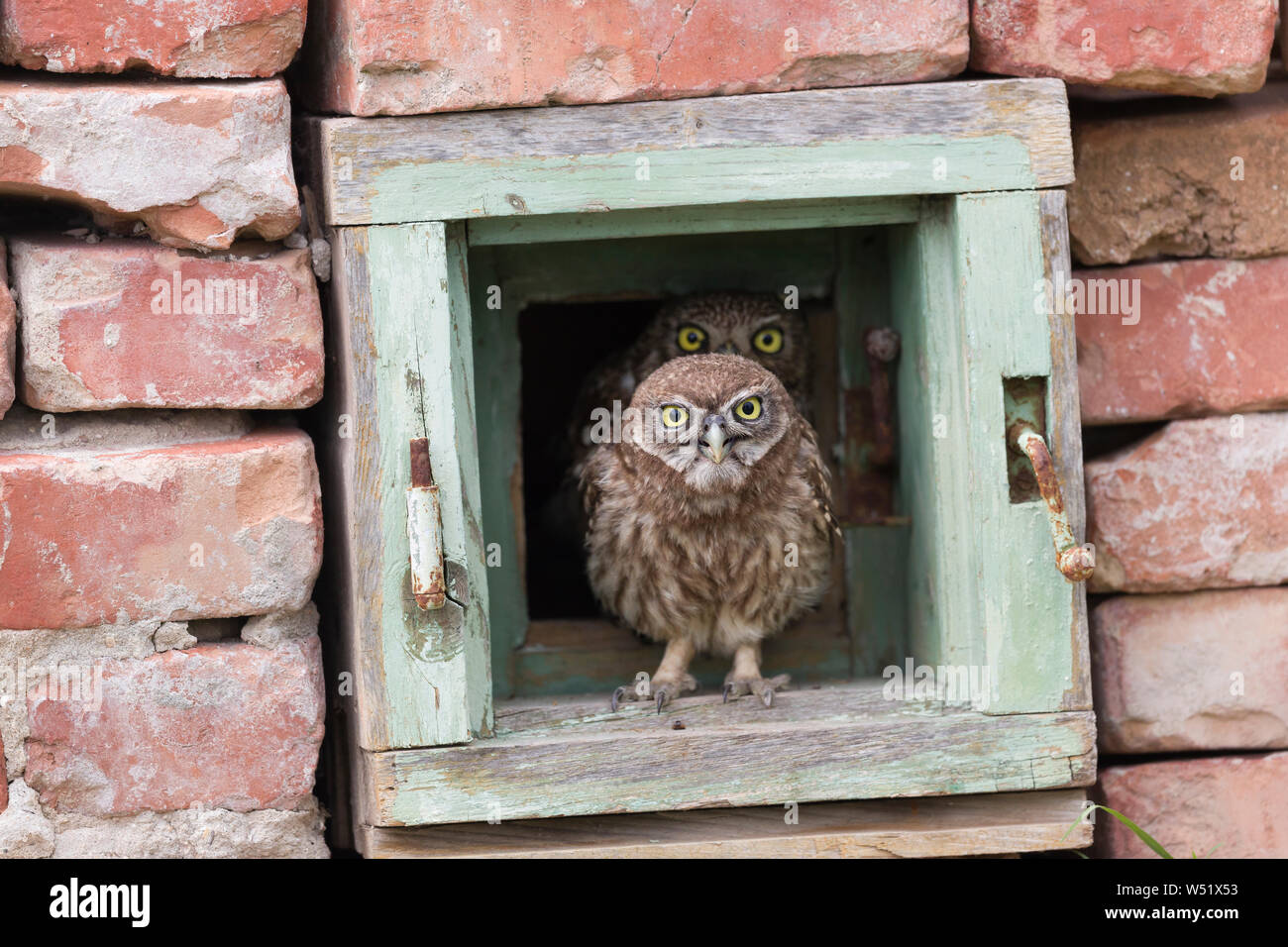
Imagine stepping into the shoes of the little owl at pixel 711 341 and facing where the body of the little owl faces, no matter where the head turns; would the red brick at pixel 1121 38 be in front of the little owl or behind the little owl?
in front

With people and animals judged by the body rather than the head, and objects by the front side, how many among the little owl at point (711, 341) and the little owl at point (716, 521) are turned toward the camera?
2

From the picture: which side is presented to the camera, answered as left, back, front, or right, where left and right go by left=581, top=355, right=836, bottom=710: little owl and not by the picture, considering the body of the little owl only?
front

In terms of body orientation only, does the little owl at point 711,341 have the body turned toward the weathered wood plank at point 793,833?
yes

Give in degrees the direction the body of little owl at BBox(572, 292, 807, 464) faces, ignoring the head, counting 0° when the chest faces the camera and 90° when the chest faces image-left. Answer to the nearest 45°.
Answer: approximately 0°

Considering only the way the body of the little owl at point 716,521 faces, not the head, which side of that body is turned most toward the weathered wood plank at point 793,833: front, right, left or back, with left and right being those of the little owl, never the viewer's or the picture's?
front

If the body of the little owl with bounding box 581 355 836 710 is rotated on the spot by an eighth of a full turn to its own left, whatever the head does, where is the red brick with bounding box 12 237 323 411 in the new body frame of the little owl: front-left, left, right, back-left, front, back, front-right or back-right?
right

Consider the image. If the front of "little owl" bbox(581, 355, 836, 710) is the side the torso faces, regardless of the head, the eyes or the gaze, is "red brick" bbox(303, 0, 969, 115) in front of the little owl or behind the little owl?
in front

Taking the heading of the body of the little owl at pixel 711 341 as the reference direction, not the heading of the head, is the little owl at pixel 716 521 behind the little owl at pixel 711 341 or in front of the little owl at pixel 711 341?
in front
